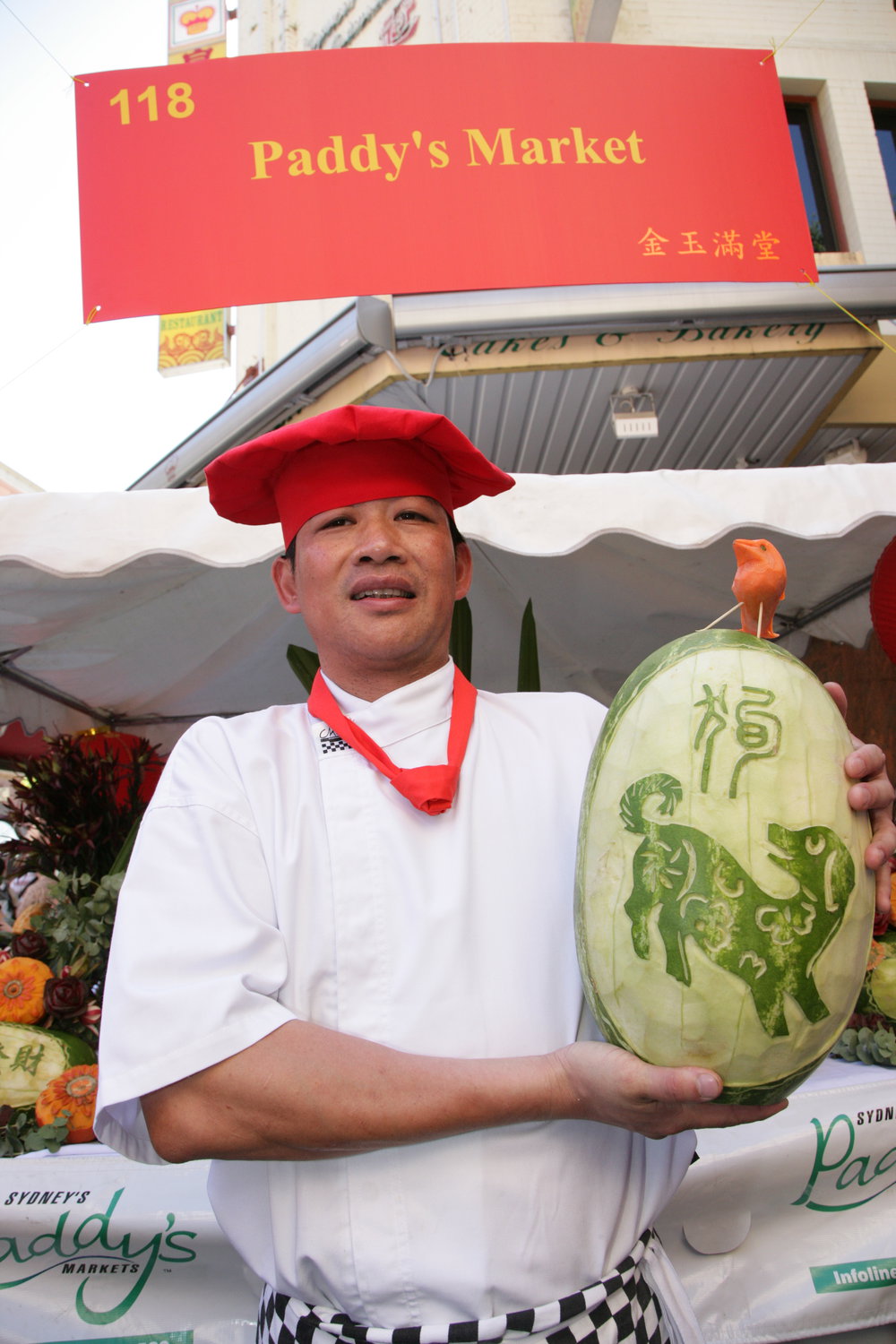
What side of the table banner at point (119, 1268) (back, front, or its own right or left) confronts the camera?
front

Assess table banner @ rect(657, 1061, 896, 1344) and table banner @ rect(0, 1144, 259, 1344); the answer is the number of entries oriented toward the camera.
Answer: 2

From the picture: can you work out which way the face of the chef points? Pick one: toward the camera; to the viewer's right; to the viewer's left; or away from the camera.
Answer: toward the camera

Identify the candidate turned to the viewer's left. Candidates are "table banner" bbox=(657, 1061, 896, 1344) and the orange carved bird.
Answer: the orange carved bird

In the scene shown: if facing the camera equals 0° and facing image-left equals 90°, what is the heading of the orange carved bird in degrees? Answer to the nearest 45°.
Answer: approximately 90°

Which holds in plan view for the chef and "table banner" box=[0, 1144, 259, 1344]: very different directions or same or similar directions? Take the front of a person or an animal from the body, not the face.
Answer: same or similar directions

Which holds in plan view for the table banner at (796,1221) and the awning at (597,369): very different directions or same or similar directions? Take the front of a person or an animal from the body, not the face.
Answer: same or similar directions

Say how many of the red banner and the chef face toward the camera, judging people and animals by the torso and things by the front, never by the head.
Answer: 2

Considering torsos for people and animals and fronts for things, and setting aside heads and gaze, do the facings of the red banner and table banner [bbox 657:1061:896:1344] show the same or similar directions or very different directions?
same or similar directions

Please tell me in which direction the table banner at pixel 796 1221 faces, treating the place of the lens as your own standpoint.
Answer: facing the viewer

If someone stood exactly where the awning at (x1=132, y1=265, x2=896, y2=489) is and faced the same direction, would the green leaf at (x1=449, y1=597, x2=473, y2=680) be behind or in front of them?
in front

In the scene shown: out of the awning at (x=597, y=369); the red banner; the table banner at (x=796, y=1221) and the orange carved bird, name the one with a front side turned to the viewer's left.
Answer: the orange carved bird

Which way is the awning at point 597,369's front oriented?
toward the camera

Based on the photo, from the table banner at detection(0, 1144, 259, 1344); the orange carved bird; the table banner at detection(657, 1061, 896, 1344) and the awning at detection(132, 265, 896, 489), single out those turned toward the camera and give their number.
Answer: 3

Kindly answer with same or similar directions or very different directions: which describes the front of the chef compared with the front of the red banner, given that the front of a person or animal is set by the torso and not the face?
same or similar directions
